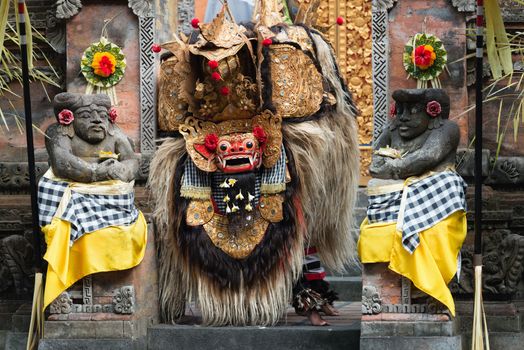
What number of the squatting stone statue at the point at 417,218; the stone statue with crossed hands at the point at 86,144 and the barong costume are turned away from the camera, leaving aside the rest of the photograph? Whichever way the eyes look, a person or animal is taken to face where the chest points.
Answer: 0

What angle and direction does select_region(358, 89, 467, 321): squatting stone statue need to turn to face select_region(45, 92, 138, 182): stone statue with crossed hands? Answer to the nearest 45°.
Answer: approximately 45° to its right

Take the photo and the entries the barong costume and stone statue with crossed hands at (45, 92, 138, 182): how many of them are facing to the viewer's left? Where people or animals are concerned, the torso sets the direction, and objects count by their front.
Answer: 0

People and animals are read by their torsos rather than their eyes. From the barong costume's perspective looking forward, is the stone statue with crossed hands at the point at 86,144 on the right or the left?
on its right

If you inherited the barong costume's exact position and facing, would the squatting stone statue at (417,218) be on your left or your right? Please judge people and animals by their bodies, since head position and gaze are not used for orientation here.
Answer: on your left

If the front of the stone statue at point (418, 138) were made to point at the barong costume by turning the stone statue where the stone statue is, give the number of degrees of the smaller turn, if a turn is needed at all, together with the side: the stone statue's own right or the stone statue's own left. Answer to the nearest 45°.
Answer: approximately 45° to the stone statue's own right

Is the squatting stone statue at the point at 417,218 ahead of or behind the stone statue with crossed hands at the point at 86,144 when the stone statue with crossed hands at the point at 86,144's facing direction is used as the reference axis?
ahead

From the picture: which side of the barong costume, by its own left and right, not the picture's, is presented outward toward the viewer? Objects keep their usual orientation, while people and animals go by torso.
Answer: front

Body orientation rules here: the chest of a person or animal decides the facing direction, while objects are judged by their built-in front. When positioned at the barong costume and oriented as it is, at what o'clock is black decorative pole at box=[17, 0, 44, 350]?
The black decorative pole is roughly at 3 o'clock from the barong costume.

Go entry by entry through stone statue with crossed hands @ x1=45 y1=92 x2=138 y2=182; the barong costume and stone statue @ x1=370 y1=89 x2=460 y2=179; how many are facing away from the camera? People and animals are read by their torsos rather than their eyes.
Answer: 0

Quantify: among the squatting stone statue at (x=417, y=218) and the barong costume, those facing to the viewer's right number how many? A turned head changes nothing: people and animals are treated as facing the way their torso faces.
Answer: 0

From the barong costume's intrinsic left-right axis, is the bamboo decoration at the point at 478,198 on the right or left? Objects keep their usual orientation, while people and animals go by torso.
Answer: on its left

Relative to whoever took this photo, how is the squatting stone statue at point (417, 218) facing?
facing the viewer and to the left of the viewer
